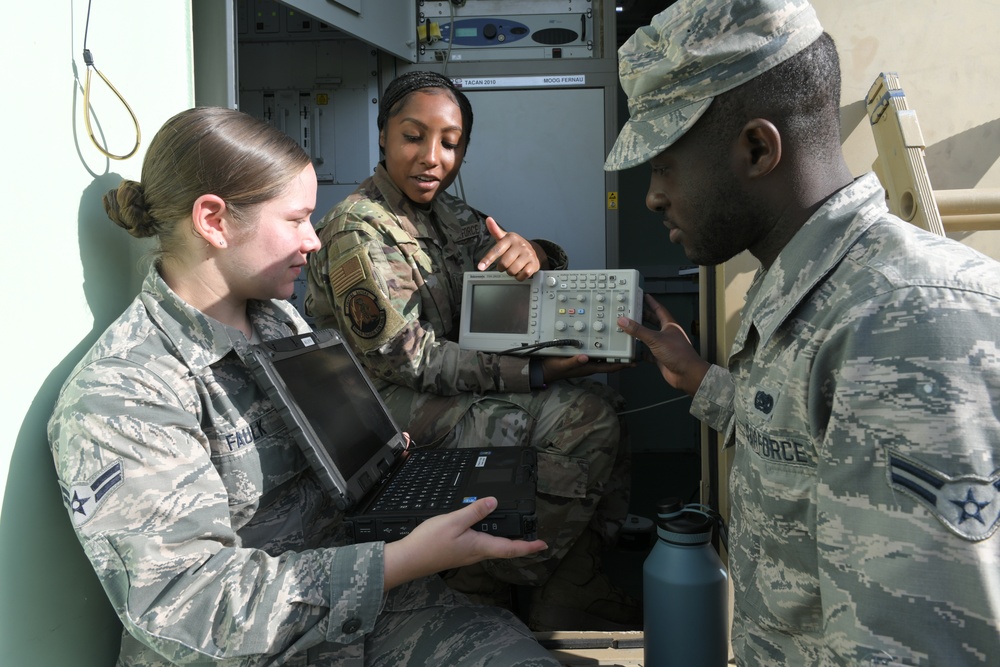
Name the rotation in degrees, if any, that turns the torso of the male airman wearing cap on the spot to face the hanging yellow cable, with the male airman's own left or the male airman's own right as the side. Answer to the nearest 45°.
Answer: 0° — they already face it

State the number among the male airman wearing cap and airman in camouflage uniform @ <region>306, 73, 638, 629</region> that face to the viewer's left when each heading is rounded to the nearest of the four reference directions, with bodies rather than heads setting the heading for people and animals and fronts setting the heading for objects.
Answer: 1

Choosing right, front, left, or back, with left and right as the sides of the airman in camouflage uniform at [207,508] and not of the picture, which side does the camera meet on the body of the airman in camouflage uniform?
right

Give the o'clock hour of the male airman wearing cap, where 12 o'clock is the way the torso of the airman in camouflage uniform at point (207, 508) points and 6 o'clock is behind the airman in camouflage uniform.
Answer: The male airman wearing cap is roughly at 1 o'clock from the airman in camouflage uniform.

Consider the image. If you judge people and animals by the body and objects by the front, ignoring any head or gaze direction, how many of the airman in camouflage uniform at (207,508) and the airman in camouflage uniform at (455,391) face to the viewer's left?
0

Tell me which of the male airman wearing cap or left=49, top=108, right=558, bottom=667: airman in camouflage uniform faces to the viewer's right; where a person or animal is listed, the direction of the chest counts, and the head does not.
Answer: the airman in camouflage uniform

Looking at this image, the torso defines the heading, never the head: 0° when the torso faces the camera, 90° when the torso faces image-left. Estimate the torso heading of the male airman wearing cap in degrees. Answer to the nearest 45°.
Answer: approximately 90°

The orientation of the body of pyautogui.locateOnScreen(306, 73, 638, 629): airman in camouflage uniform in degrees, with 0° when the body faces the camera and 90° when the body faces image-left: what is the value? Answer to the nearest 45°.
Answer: approximately 315°

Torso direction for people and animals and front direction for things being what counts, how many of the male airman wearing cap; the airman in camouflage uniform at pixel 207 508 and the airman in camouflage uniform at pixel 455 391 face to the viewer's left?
1

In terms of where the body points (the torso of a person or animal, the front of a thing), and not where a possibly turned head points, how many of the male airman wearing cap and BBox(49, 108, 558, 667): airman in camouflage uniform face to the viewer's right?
1
